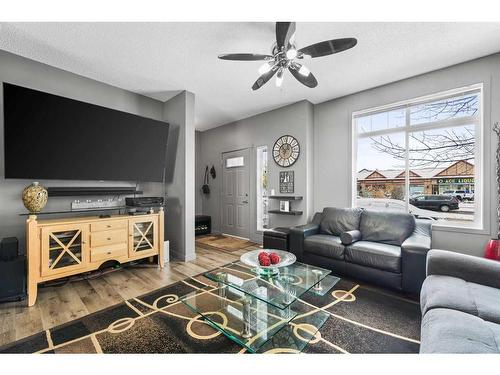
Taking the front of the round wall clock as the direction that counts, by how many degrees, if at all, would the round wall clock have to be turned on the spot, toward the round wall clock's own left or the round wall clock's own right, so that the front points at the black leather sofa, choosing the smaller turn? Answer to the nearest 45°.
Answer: approximately 90° to the round wall clock's own left

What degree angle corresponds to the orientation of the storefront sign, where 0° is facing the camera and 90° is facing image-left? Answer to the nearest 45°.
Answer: approximately 0°

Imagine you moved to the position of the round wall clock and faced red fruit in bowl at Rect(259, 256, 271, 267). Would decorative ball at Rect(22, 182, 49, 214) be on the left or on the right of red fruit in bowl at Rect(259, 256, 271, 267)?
right

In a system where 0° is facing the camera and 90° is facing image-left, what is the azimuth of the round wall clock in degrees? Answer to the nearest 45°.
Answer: approximately 45°

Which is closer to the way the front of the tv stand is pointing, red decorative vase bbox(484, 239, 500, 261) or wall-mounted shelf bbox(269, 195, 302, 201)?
the red decorative vase

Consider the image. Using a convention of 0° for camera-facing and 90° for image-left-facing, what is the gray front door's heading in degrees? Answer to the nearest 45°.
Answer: approximately 45°

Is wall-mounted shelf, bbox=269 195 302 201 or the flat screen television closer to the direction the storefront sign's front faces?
the flat screen television

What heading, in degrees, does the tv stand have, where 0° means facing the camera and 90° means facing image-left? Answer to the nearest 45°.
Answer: approximately 315°

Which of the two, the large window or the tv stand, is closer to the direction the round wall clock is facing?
the tv stand

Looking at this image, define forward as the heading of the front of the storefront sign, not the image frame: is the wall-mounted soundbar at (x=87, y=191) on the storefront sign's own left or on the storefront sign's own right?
on the storefront sign's own right

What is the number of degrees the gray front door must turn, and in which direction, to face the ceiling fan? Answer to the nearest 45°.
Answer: approximately 45° to its left
